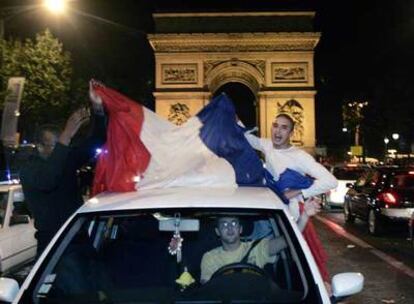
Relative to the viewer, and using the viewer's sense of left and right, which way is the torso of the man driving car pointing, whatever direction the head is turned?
facing the viewer

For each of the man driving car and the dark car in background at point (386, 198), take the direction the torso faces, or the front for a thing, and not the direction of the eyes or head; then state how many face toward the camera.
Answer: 1

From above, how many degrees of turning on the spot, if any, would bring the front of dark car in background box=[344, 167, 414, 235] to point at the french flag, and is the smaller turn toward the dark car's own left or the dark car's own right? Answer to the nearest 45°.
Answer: approximately 135° to the dark car's own left

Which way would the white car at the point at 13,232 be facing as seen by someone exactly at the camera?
facing the viewer and to the left of the viewer

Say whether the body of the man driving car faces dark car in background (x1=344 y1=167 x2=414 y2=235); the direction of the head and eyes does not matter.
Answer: no

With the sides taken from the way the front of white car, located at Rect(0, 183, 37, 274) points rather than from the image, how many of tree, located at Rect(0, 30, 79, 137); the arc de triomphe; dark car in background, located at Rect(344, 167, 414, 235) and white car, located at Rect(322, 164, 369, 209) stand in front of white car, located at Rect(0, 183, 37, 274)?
0

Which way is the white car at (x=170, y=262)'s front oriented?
toward the camera

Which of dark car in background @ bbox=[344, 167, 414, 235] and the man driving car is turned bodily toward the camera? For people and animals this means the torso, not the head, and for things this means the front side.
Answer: the man driving car

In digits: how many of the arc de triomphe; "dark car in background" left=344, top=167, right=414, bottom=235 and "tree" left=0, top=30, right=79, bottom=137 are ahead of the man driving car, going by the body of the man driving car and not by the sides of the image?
0

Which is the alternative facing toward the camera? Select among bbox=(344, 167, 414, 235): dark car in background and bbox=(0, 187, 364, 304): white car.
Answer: the white car

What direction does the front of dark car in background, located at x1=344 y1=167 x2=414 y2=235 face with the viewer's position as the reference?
facing away from the viewer and to the left of the viewer

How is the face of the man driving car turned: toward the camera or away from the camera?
toward the camera

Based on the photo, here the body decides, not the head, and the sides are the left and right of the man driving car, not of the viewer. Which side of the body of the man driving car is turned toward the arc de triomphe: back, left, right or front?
back
